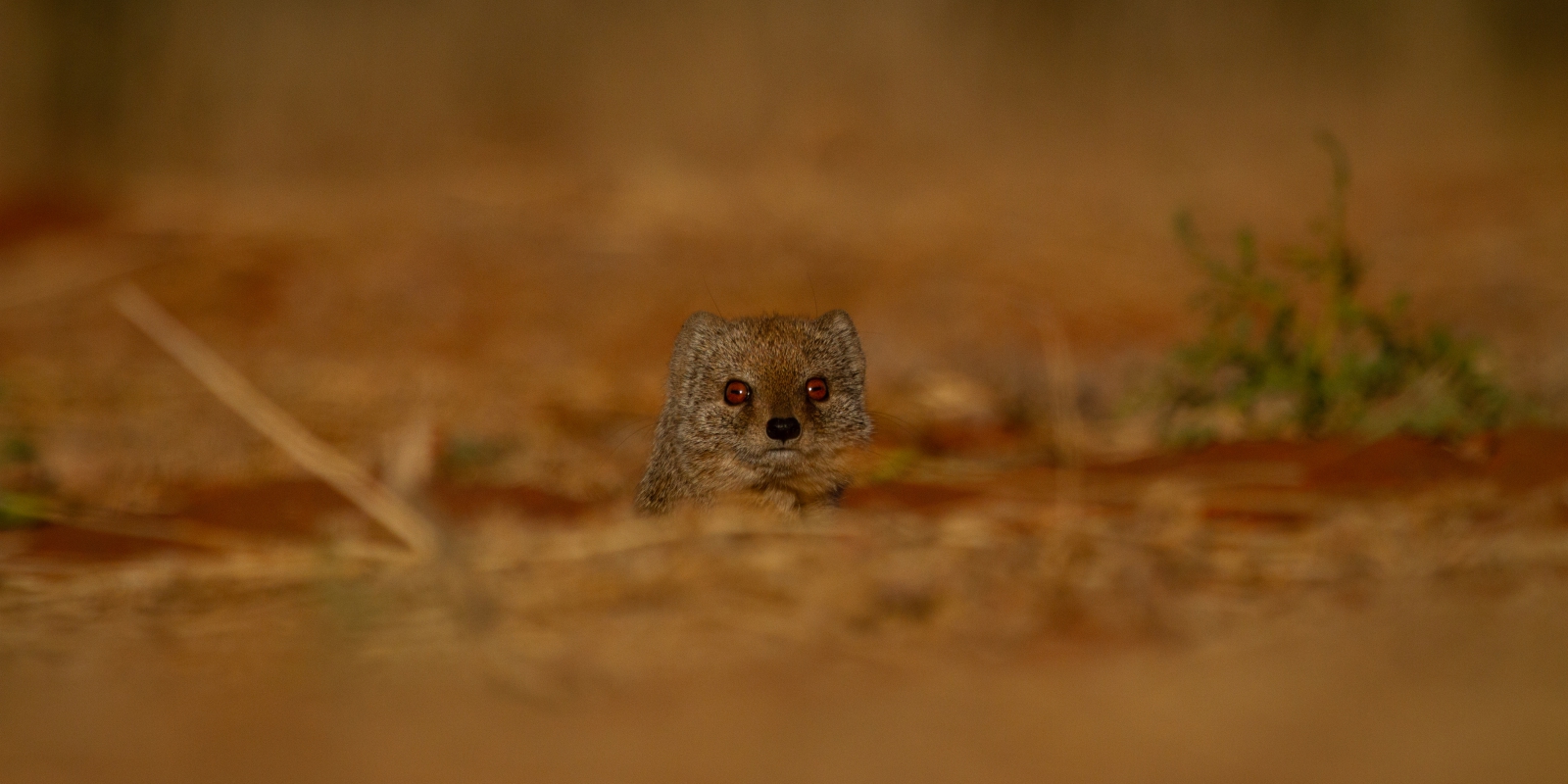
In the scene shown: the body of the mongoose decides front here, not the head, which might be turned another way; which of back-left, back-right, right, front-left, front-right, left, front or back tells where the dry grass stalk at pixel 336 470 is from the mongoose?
right

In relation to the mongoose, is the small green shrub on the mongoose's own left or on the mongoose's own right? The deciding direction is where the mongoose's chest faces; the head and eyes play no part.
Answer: on the mongoose's own left

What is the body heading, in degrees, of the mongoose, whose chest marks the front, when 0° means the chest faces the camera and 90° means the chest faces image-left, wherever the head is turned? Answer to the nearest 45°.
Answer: approximately 0°
